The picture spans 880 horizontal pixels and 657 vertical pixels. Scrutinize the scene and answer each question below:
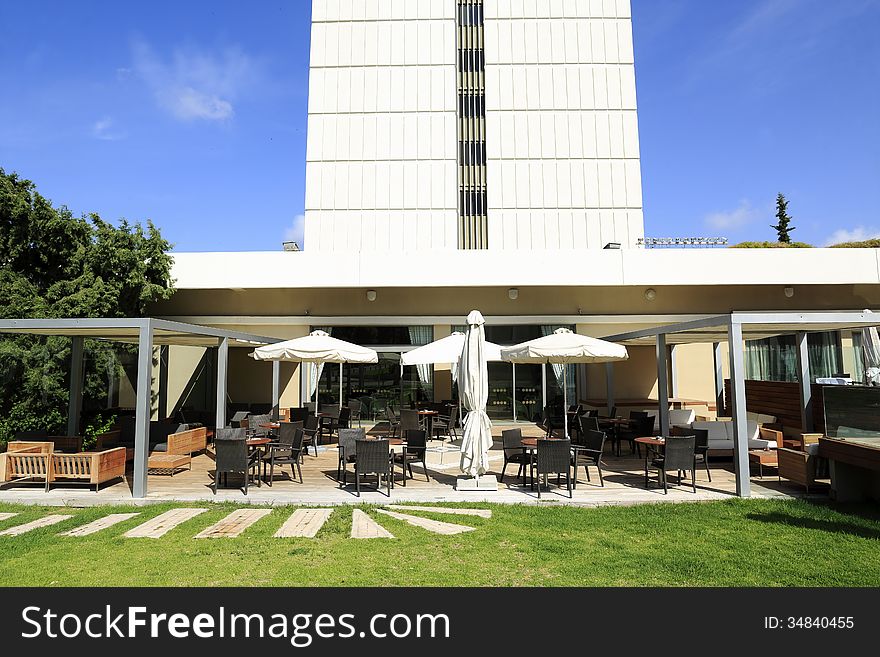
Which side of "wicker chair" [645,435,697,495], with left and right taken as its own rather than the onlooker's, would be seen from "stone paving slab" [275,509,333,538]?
left

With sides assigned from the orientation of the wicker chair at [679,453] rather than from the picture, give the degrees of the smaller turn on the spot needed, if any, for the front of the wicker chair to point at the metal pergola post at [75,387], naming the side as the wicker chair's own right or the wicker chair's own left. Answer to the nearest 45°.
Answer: approximately 45° to the wicker chair's own left

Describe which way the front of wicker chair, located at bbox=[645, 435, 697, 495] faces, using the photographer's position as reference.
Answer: facing away from the viewer and to the left of the viewer

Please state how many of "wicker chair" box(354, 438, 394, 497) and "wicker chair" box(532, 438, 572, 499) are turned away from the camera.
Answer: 2

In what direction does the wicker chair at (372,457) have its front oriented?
away from the camera

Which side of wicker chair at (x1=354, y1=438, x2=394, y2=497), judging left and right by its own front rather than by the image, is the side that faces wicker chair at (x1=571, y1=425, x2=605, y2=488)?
right

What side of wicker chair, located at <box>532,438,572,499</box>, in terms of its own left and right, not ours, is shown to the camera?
back

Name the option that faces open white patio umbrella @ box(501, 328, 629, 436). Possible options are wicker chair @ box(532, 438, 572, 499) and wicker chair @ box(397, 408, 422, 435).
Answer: wicker chair @ box(532, 438, 572, 499)
